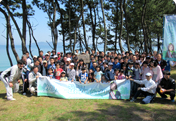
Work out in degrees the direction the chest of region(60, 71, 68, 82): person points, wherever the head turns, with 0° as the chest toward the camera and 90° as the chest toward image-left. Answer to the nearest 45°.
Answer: approximately 0°

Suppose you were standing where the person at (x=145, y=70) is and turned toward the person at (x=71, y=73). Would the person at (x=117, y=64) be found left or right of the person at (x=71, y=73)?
right

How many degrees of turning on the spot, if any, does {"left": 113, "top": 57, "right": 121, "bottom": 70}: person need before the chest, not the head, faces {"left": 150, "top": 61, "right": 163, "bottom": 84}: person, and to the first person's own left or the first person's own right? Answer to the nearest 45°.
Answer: approximately 45° to the first person's own left

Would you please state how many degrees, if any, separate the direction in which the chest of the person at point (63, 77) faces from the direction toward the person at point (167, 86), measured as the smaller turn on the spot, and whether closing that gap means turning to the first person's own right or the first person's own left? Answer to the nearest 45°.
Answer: approximately 45° to the first person's own left

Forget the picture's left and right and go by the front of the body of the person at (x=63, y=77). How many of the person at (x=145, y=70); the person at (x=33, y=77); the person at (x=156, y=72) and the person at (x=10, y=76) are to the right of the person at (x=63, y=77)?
2
